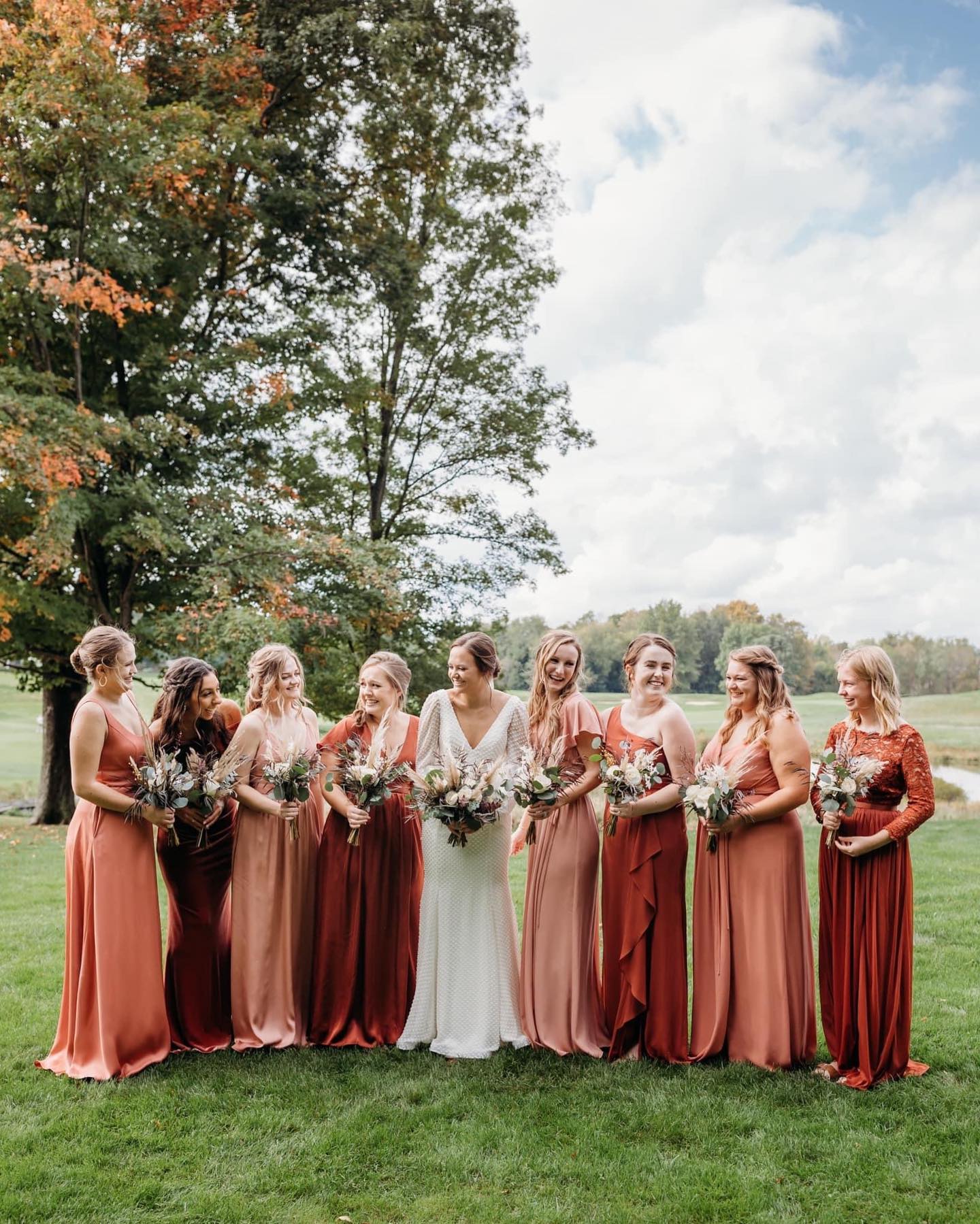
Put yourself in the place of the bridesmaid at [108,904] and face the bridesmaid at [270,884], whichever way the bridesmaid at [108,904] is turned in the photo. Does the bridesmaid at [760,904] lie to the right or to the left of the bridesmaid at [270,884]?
right

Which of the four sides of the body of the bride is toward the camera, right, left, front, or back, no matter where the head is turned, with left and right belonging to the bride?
front

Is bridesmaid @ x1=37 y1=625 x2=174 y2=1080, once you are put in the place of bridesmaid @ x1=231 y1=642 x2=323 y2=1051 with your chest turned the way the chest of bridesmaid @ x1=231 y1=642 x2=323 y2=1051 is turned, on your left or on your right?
on your right

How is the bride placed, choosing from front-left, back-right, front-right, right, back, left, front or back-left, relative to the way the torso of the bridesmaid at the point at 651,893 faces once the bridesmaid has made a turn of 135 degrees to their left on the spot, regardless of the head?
back

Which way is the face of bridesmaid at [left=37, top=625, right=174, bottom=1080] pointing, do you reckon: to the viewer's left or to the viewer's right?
to the viewer's right

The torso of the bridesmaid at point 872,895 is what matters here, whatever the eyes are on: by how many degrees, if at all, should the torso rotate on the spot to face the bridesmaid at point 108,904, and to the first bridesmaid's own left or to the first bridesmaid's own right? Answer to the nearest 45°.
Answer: approximately 45° to the first bridesmaid's own right

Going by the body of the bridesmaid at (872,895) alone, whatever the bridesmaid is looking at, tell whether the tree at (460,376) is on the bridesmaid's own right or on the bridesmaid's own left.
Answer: on the bridesmaid's own right

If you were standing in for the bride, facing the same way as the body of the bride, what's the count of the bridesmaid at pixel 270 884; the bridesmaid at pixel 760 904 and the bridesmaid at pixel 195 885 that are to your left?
1

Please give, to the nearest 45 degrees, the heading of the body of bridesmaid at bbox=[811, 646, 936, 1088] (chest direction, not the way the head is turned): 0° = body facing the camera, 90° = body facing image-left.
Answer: approximately 45°

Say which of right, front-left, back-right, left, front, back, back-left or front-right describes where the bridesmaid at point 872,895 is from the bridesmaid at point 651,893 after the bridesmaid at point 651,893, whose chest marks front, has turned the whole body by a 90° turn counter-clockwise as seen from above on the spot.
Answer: front-left

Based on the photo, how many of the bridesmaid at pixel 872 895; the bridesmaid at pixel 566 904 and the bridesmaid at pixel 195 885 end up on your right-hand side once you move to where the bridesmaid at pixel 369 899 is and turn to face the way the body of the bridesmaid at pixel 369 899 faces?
1

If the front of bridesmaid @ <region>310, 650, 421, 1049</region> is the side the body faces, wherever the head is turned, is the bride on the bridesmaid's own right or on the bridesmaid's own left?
on the bridesmaid's own left

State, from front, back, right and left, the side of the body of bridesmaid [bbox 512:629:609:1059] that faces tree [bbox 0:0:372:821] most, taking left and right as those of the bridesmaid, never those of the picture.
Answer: right

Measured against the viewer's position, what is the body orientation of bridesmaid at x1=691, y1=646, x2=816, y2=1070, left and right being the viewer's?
facing the viewer and to the left of the viewer

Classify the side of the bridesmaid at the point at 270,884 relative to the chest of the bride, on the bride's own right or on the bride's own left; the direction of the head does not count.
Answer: on the bride's own right

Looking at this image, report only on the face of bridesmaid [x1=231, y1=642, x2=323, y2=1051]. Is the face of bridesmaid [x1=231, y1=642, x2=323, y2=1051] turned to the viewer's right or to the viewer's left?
to the viewer's right
